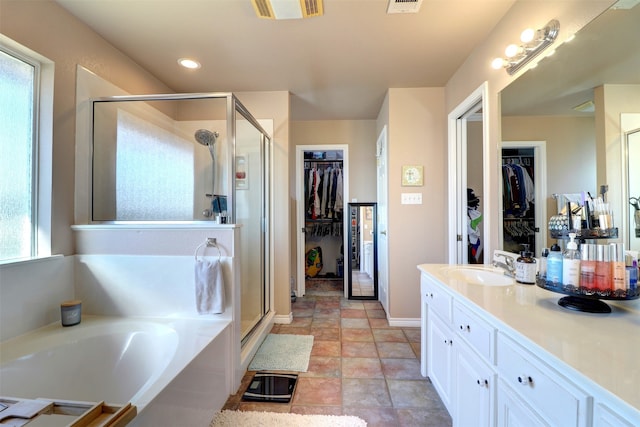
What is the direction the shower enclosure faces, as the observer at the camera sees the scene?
facing to the right of the viewer

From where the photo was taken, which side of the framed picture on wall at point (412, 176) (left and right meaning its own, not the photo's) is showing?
front

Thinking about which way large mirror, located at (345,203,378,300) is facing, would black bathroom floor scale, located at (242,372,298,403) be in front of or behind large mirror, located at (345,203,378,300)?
in front

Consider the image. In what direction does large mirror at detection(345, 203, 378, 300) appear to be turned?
toward the camera

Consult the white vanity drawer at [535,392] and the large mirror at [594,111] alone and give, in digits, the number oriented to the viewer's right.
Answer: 0

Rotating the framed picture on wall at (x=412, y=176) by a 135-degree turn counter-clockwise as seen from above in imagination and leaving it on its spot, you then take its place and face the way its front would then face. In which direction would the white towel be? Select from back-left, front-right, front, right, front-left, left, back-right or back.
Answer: back

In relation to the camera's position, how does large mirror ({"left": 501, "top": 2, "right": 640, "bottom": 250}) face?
facing the viewer and to the left of the viewer

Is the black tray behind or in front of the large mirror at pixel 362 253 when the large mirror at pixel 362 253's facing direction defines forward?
in front

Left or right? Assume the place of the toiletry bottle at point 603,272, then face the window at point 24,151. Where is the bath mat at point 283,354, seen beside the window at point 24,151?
right

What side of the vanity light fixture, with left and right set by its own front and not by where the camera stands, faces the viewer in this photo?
left
